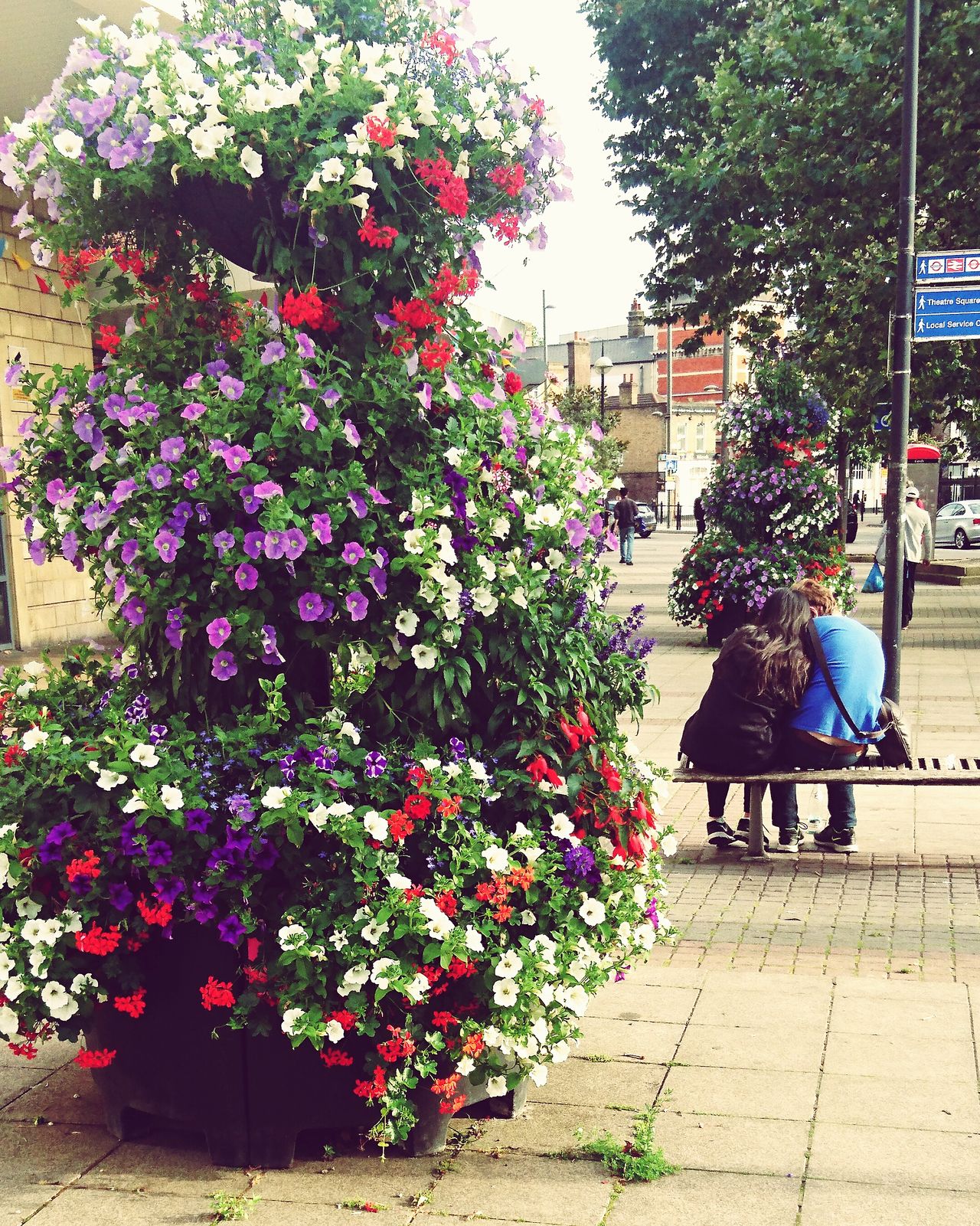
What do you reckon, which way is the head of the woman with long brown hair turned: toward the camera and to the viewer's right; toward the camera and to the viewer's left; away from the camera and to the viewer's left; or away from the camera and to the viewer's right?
away from the camera and to the viewer's right

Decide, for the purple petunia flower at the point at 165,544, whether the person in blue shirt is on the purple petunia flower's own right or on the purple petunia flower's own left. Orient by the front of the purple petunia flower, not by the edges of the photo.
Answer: on the purple petunia flower's own left

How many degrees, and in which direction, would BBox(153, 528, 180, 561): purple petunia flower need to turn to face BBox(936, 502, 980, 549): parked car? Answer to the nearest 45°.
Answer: approximately 135° to its left
